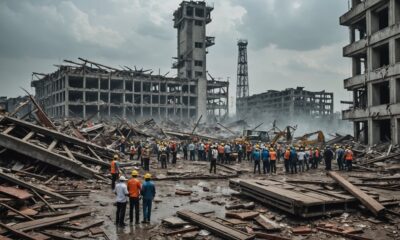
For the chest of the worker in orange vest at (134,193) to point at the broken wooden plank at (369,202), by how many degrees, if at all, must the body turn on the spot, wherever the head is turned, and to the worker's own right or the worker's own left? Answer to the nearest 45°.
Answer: approximately 90° to the worker's own right

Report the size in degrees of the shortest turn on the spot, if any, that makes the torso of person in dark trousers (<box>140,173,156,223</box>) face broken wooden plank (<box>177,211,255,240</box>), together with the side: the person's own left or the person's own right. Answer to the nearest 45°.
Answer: approximately 135° to the person's own right

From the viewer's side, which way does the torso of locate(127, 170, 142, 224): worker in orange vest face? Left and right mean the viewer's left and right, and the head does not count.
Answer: facing away from the viewer

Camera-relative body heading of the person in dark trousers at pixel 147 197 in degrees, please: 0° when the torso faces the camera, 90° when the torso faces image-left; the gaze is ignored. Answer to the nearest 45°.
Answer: approximately 180°

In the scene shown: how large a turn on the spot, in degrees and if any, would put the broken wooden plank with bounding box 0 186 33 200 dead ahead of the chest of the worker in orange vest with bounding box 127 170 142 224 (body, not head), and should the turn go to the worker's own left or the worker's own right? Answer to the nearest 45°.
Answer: approximately 90° to the worker's own left
